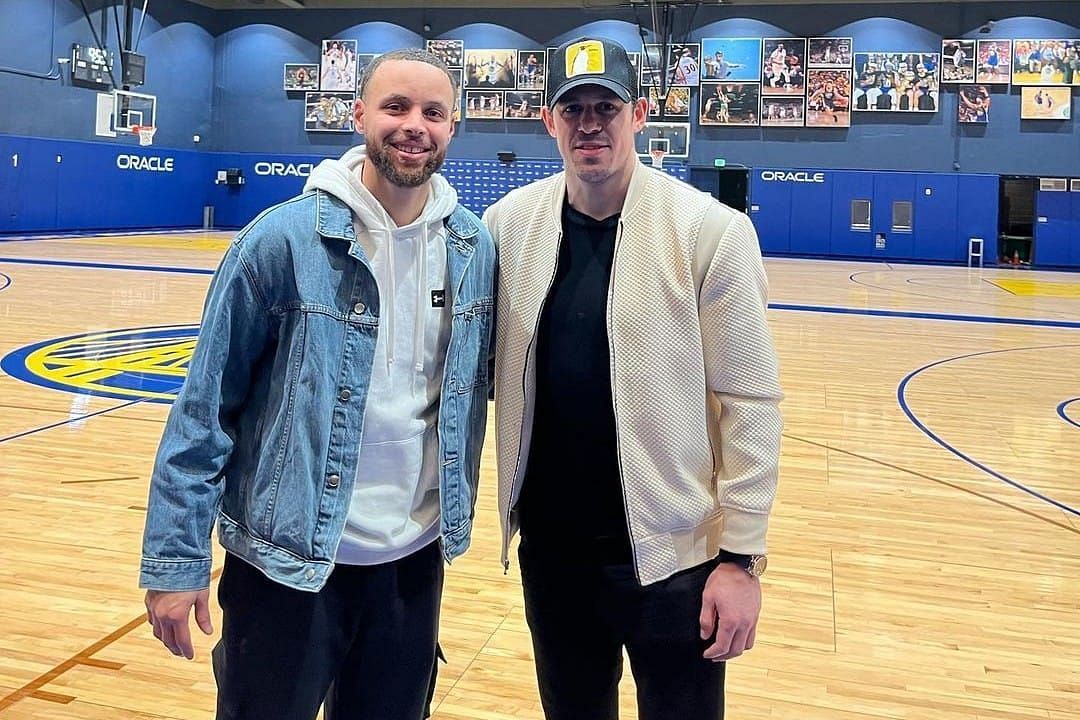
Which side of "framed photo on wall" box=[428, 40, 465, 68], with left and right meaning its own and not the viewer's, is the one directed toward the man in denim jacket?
front

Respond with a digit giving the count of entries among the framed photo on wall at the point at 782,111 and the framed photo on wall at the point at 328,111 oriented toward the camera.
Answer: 2

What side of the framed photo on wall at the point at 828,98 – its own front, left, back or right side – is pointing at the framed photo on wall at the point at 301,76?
right

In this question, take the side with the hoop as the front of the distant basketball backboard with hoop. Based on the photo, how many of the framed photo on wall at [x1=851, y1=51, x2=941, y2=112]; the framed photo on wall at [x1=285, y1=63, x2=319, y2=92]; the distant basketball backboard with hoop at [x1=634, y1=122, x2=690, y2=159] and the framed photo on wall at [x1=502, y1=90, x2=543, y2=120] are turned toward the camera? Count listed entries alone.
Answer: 4

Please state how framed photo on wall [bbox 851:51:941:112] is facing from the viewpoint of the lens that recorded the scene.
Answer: facing the viewer

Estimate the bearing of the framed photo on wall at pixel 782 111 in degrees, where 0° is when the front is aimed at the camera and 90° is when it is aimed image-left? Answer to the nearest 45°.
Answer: approximately 0°

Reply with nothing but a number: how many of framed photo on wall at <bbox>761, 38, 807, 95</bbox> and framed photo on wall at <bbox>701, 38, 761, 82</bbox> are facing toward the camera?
2

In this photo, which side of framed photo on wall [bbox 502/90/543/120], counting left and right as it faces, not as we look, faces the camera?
front

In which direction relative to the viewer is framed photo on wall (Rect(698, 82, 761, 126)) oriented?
toward the camera

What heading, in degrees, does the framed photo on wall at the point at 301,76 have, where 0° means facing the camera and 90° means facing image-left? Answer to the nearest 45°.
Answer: approximately 0°

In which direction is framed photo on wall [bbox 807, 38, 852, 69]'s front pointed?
toward the camera
